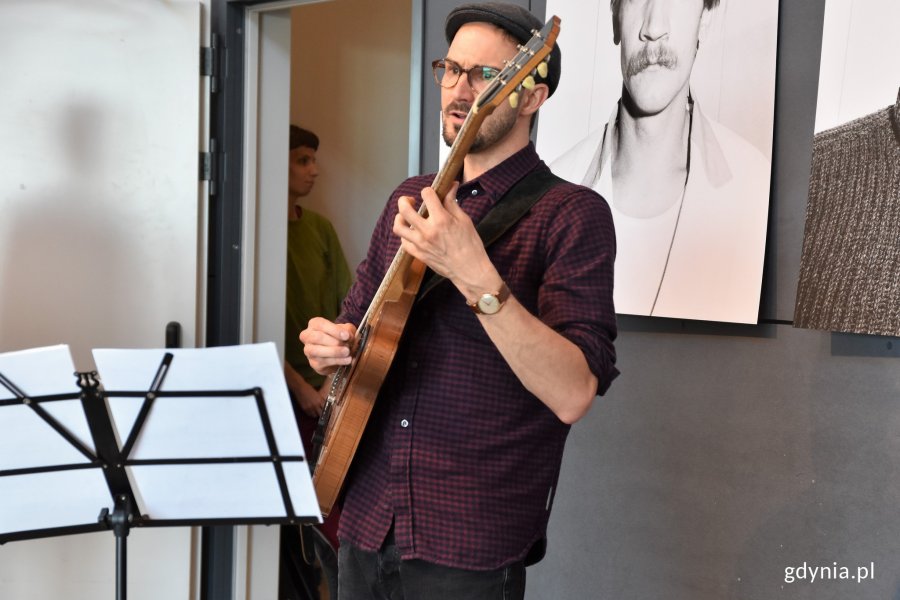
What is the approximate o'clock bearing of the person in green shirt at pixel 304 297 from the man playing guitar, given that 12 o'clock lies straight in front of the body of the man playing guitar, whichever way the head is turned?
The person in green shirt is roughly at 4 o'clock from the man playing guitar.

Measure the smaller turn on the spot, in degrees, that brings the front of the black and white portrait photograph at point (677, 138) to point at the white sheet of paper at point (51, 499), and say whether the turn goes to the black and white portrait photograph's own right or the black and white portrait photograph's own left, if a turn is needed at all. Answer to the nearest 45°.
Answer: approximately 45° to the black and white portrait photograph's own right

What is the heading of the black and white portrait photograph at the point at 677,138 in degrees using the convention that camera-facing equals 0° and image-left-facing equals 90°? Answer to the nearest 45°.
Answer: approximately 0°

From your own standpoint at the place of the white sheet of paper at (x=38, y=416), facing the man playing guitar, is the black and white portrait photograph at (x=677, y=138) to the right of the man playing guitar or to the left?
left

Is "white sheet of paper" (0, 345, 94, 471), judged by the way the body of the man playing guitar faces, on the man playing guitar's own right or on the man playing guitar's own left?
on the man playing guitar's own right

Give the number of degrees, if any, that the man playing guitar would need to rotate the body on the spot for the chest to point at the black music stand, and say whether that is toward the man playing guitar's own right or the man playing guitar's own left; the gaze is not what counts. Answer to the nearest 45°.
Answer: approximately 45° to the man playing guitar's own right

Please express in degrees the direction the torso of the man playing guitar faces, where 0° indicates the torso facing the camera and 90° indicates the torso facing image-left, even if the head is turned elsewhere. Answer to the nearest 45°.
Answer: approximately 45°
